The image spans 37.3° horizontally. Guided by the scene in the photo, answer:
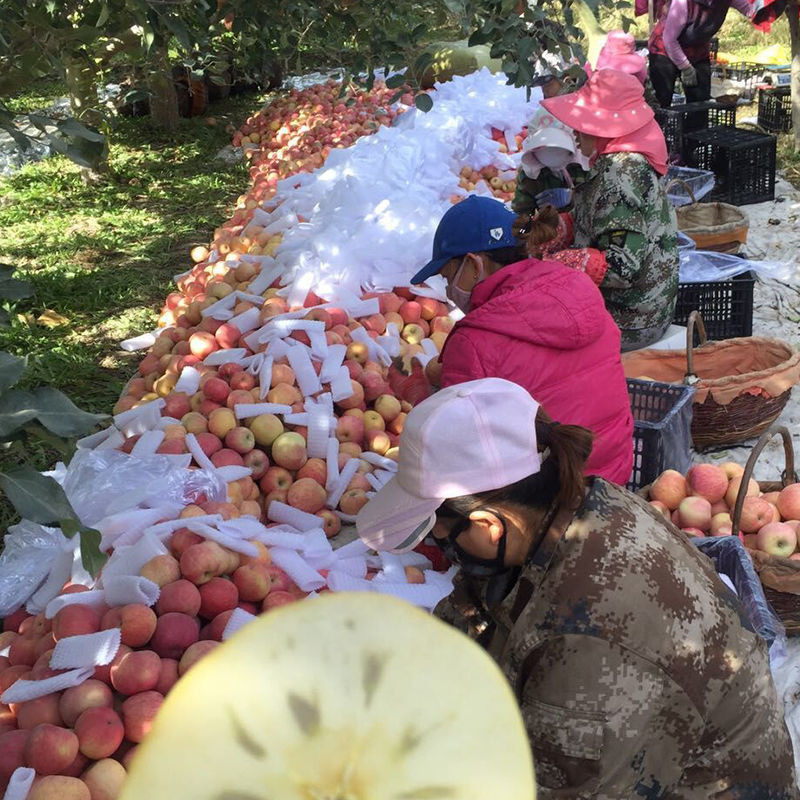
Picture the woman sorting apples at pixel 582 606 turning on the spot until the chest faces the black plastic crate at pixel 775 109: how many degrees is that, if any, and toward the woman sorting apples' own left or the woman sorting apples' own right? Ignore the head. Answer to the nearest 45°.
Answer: approximately 90° to the woman sorting apples' own right

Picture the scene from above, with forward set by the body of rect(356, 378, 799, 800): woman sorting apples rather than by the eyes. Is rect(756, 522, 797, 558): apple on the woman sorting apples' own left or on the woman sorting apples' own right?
on the woman sorting apples' own right

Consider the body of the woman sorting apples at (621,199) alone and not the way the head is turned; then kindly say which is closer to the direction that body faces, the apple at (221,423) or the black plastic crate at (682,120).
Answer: the apple

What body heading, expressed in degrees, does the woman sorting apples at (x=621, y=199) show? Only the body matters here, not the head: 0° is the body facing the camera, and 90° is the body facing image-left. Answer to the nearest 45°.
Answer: approximately 90°

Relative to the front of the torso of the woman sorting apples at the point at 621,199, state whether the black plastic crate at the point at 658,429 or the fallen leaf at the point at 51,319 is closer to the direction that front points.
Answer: the fallen leaf

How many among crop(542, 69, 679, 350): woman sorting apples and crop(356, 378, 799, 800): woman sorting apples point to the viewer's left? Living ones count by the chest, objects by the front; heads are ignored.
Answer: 2

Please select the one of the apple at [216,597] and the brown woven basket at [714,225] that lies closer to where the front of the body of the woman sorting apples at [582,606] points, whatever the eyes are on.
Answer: the apple

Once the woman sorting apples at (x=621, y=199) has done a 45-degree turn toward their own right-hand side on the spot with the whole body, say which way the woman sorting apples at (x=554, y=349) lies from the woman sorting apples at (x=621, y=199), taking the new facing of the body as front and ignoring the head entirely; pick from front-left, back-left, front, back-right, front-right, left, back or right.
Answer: back-left

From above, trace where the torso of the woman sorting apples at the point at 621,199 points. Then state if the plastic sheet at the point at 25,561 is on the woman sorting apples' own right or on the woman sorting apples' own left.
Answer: on the woman sorting apples' own left

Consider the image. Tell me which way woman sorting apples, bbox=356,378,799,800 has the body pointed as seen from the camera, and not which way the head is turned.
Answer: to the viewer's left

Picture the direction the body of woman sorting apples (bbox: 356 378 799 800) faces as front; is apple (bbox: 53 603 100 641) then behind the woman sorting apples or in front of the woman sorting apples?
in front

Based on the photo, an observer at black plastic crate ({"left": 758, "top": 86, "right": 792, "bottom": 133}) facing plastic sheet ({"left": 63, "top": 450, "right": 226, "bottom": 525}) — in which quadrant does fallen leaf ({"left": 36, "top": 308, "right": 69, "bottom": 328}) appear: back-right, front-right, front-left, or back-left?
front-right

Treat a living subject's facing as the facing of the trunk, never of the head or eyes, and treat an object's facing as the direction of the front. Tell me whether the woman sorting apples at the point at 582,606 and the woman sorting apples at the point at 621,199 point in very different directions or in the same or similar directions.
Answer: same or similar directions

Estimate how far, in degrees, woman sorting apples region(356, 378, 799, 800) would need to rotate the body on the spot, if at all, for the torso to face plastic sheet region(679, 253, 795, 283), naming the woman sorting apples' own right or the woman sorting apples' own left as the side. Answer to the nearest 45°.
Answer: approximately 90° to the woman sorting apples' own right

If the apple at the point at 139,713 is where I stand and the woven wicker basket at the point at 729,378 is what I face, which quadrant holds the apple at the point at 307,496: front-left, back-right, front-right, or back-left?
front-left

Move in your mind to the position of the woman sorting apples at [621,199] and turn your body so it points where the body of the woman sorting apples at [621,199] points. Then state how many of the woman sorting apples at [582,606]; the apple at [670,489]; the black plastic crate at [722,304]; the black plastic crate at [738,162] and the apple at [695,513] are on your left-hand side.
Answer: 3

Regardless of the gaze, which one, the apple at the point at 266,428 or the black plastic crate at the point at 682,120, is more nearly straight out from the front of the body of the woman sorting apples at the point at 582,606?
the apple
